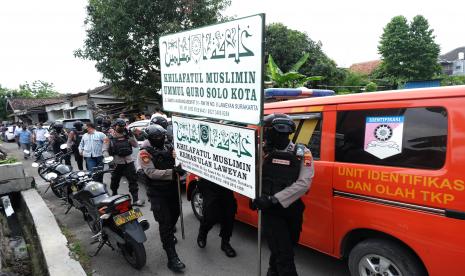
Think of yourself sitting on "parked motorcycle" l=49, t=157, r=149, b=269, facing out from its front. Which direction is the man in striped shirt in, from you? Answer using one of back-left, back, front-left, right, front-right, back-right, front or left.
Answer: front-right

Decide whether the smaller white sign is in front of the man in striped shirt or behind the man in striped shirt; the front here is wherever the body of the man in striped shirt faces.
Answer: in front

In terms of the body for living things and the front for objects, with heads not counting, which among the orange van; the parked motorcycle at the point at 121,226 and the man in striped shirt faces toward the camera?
the man in striped shirt

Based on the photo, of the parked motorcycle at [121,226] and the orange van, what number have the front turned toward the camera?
0

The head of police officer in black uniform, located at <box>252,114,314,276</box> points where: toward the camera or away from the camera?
toward the camera

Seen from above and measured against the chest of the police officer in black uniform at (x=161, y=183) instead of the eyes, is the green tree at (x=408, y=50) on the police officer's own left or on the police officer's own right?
on the police officer's own left

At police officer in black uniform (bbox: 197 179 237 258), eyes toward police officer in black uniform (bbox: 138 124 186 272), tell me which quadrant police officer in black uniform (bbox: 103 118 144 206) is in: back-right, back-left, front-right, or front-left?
front-right

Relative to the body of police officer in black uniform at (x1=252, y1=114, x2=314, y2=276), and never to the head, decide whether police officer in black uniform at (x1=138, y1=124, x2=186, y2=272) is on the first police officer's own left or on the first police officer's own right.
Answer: on the first police officer's own right

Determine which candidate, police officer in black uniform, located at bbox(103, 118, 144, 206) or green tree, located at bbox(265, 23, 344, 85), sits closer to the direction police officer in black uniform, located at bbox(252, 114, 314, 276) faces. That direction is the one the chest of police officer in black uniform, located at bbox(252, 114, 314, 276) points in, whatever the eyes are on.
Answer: the police officer in black uniform

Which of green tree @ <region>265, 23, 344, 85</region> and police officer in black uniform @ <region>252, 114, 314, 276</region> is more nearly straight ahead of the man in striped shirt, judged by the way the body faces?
the police officer in black uniform

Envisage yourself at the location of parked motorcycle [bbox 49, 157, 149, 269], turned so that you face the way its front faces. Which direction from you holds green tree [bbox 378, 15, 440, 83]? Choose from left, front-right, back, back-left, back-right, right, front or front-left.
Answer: right

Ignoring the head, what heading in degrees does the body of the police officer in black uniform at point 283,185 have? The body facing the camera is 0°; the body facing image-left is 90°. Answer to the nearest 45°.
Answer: approximately 45°

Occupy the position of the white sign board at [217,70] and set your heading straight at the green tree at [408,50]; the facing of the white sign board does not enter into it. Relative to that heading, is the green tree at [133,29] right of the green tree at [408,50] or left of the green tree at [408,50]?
left

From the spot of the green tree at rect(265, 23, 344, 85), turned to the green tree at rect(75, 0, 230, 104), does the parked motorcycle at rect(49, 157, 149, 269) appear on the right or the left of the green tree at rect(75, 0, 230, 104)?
left

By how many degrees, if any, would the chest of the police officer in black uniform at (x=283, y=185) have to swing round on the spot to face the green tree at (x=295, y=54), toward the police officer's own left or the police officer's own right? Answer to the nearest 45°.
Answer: approximately 135° to the police officer's own right
